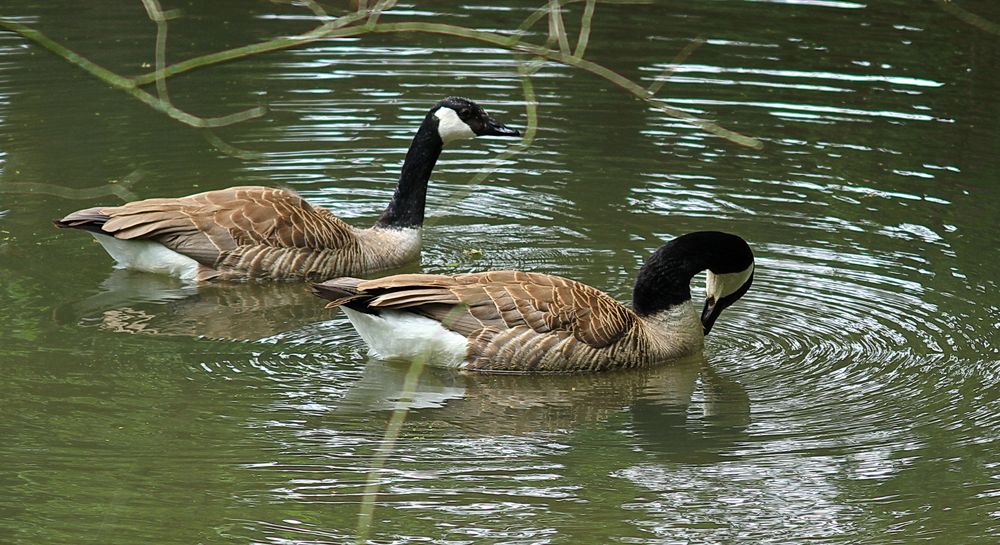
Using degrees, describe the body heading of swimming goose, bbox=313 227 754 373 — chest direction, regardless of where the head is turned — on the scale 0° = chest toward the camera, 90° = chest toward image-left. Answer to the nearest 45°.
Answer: approximately 270°

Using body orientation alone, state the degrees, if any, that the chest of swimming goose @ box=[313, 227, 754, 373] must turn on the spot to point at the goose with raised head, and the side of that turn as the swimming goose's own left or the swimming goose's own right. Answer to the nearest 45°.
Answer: approximately 135° to the swimming goose's own left

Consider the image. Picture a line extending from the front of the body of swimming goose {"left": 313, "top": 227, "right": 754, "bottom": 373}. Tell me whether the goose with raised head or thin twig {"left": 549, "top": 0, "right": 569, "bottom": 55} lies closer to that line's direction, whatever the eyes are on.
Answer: the thin twig

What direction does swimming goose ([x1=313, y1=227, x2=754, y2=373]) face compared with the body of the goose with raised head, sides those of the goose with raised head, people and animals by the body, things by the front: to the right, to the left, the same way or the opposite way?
the same way

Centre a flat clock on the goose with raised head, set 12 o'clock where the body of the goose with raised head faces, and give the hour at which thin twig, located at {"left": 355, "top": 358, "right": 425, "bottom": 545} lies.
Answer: The thin twig is roughly at 3 o'clock from the goose with raised head.

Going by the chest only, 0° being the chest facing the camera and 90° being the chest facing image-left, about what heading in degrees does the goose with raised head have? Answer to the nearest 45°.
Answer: approximately 270°

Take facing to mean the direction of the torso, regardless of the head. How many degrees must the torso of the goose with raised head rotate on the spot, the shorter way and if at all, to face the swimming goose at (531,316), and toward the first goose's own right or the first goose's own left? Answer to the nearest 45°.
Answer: approximately 45° to the first goose's own right

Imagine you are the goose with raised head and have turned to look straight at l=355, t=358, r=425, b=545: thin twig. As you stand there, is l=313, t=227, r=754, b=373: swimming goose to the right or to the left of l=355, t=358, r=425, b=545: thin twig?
left

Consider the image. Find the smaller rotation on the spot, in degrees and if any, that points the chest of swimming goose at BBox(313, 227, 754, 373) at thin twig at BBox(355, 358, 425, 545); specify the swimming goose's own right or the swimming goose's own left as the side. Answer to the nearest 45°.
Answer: approximately 90° to the swimming goose's own right

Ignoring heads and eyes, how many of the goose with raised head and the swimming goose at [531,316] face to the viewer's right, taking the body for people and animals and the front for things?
2

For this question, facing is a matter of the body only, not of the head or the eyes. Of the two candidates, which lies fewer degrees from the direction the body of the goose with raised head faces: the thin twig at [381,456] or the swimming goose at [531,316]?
the swimming goose
